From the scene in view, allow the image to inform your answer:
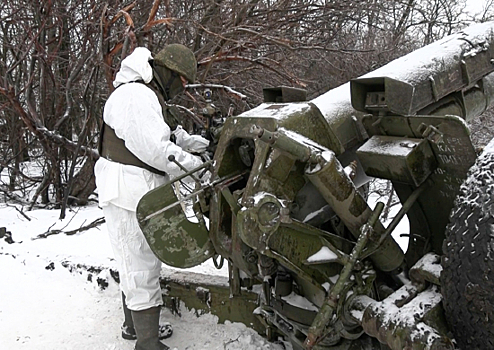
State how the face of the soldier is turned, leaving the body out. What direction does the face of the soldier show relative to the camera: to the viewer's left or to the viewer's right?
to the viewer's right

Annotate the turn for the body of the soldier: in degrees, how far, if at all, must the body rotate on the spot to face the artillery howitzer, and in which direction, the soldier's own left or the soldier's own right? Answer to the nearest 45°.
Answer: approximately 45° to the soldier's own right

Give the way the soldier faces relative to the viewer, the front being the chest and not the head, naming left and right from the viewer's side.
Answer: facing to the right of the viewer

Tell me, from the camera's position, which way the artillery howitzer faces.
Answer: facing away from the viewer and to the right of the viewer

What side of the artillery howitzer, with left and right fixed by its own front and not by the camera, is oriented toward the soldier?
back

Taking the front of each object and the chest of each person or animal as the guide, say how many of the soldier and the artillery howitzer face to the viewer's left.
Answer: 0
